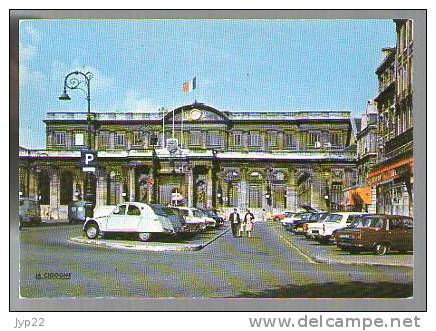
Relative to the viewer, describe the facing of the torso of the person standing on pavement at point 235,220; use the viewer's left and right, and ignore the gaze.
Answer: facing the viewer

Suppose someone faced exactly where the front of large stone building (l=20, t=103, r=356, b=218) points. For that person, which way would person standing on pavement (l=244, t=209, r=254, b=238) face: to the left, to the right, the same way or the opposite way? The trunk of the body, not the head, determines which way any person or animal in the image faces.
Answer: the same way

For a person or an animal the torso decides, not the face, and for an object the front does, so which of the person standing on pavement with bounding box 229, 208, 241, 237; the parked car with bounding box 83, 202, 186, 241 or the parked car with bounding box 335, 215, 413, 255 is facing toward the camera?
the person standing on pavement

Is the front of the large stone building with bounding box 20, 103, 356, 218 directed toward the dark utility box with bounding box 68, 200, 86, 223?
no

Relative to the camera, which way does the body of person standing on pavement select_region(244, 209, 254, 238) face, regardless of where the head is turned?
toward the camera

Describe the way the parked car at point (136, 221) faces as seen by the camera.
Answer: facing away from the viewer and to the left of the viewer

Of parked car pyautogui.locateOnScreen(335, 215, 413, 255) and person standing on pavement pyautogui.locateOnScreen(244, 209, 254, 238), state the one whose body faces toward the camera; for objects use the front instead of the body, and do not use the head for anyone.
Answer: the person standing on pavement

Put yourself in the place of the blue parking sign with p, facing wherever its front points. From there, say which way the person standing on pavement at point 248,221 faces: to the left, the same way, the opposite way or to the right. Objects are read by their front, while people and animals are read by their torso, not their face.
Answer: the same way

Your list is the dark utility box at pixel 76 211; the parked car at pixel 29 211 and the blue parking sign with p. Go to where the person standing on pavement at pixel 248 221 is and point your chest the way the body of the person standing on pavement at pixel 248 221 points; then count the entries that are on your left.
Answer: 0
